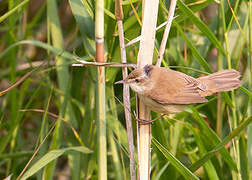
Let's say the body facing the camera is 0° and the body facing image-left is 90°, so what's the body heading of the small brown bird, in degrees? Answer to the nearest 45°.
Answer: approximately 90°

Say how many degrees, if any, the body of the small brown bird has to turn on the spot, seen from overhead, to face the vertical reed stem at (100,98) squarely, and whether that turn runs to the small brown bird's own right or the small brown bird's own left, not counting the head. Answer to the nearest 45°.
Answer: approximately 45° to the small brown bird's own left
